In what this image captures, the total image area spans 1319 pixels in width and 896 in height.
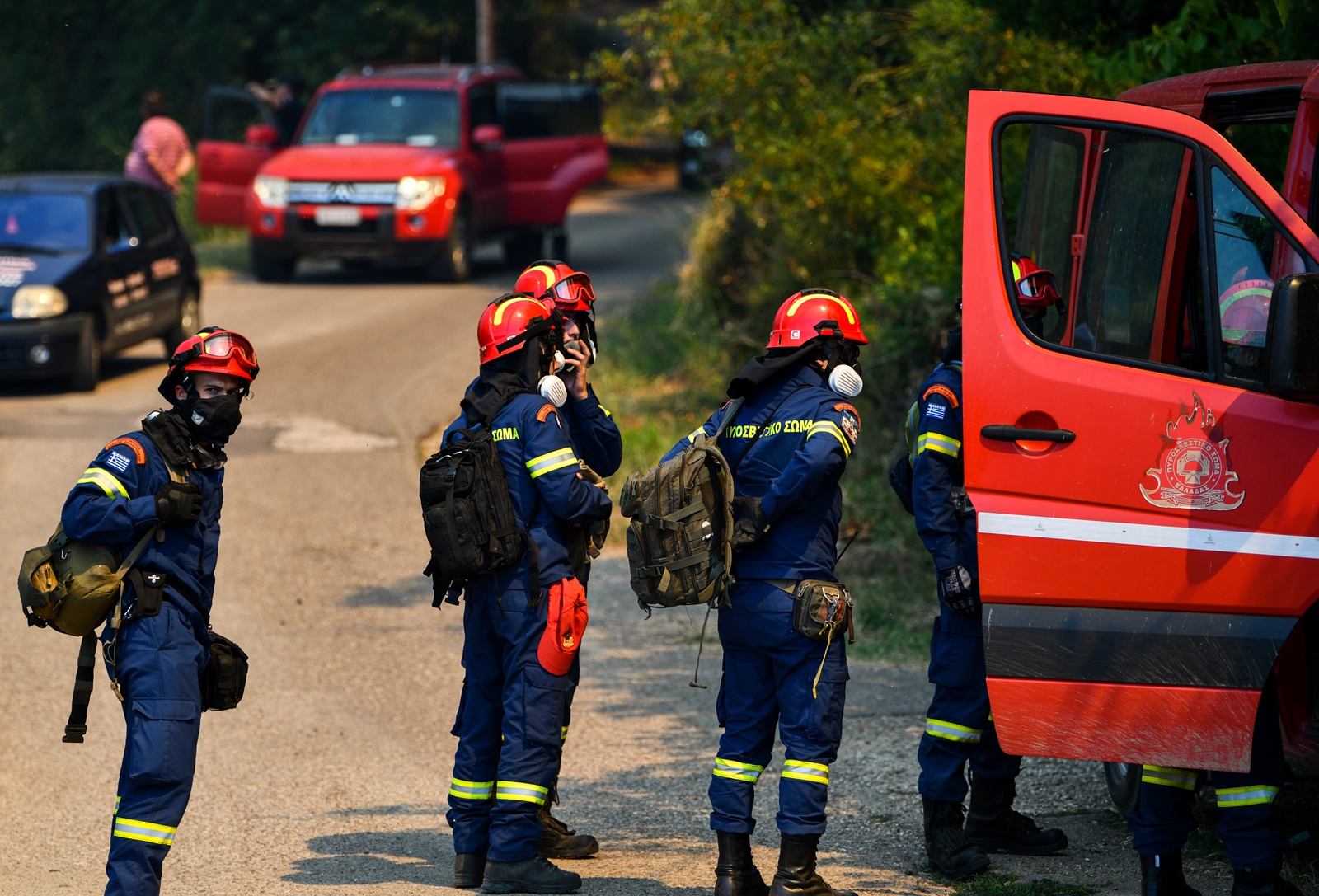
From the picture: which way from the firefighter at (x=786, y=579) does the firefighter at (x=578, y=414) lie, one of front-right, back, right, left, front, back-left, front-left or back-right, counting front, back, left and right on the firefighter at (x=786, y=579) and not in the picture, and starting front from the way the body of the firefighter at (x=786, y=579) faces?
left

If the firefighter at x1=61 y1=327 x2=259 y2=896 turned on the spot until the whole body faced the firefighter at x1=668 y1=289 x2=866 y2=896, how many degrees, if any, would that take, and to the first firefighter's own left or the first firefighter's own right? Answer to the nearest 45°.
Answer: approximately 45° to the first firefighter's own left

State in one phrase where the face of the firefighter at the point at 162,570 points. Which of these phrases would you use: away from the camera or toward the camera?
toward the camera

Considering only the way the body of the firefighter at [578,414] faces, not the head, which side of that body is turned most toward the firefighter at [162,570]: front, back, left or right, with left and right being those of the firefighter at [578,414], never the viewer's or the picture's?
right

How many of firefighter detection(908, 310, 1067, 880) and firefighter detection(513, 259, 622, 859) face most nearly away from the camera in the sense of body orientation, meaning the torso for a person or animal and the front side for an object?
0

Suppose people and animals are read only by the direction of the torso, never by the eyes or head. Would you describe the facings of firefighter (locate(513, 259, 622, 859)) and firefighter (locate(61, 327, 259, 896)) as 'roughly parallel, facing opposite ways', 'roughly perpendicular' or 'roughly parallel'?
roughly parallel

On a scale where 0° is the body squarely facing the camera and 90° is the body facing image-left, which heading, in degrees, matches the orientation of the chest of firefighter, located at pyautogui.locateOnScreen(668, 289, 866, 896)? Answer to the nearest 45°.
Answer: approximately 225°

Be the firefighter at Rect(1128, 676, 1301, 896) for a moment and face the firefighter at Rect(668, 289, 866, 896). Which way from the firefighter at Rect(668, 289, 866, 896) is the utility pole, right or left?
right

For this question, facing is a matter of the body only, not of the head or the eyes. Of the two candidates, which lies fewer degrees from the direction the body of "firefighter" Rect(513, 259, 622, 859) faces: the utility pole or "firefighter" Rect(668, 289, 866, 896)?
the firefighter

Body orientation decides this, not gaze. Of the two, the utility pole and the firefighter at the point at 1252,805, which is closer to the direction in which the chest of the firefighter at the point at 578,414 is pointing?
the firefighter
